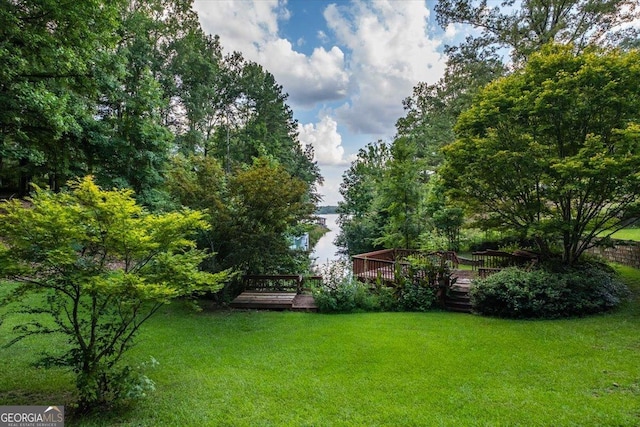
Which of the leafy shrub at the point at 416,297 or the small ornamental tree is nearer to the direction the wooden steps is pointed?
the small ornamental tree

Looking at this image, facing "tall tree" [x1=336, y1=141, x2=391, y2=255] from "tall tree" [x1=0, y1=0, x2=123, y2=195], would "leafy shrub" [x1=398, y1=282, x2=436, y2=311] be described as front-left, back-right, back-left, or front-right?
front-right

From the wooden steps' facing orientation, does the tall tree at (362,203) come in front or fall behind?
behind

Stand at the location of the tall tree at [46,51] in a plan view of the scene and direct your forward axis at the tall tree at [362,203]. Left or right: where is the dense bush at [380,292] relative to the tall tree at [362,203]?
right

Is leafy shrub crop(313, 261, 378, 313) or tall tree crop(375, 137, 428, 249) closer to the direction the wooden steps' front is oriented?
the leafy shrub

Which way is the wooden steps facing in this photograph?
toward the camera

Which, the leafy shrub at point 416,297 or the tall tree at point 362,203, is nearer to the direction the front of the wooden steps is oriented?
the leafy shrub

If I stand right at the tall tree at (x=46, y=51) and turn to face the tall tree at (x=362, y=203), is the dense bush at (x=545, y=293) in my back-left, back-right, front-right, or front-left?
front-right

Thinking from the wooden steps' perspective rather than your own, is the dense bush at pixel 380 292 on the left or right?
on its right

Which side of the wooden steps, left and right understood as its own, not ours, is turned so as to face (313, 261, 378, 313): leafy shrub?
right

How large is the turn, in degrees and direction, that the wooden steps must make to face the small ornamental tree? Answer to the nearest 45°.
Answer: approximately 45° to its right
